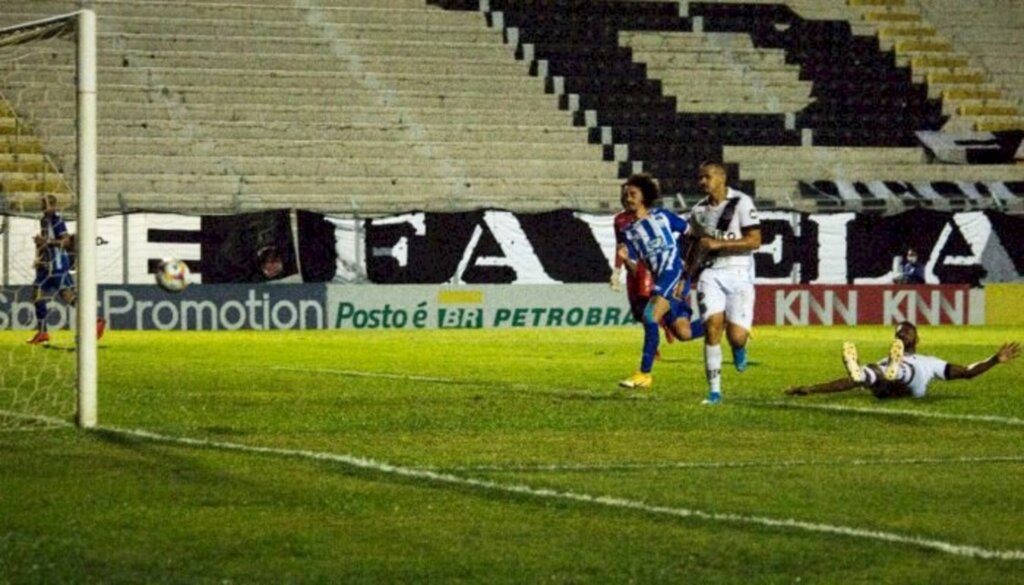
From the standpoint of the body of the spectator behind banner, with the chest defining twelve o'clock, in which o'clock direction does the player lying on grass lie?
The player lying on grass is roughly at 12 o'clock from the spectator behind banner.

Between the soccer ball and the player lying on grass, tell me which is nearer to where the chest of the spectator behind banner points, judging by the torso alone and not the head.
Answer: the player lying on grass

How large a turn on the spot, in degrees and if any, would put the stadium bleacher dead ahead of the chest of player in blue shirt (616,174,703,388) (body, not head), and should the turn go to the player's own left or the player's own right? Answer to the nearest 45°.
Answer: approximately 135° to the player's own right

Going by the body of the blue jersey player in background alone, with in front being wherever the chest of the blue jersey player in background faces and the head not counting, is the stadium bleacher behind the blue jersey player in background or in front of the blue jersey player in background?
behind
